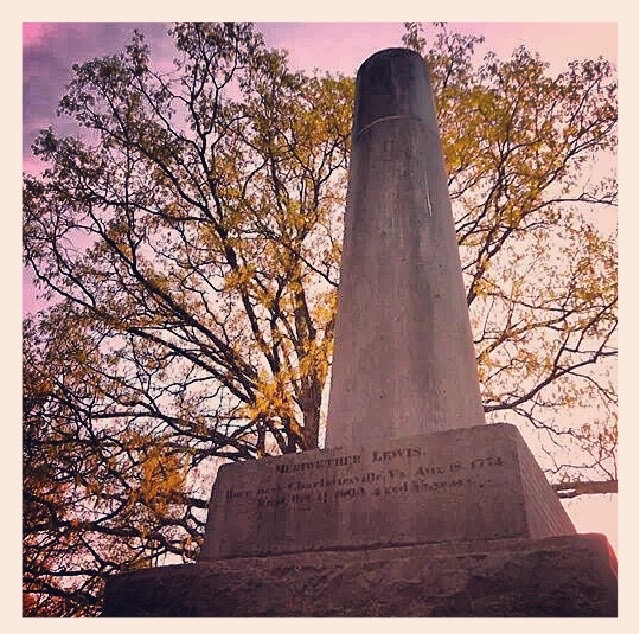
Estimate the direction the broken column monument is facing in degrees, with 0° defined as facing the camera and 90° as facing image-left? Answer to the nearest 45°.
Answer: approximately 0°

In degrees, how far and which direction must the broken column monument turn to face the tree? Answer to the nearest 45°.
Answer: approximately 180°
